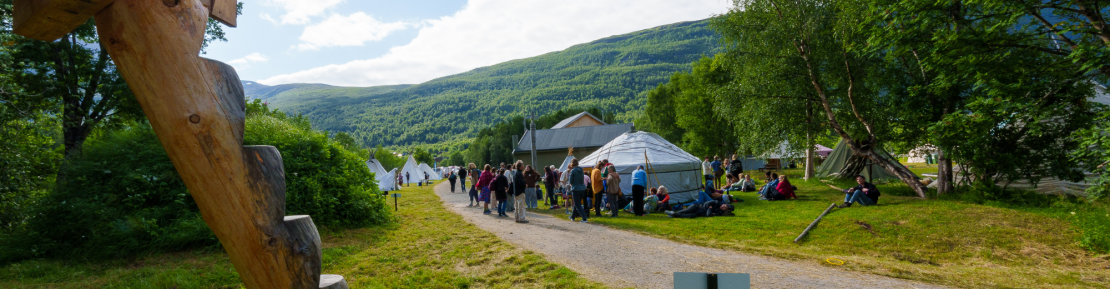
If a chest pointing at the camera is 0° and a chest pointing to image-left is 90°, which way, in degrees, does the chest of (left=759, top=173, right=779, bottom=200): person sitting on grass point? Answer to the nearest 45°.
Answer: approximately 90°

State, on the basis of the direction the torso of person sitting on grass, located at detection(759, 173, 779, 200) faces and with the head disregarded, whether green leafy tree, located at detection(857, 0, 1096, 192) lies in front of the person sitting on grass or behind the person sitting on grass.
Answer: behind

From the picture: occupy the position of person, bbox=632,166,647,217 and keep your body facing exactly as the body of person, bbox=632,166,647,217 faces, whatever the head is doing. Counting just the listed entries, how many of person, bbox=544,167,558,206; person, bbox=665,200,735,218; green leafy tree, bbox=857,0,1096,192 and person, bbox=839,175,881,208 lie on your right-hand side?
3

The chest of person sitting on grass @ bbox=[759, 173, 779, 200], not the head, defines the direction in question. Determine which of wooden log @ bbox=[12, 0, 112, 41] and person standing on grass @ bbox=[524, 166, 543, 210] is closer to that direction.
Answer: the person standing on grass

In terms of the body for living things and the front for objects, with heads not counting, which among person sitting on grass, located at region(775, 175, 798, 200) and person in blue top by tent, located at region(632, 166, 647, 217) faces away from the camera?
the person in blue top by tent

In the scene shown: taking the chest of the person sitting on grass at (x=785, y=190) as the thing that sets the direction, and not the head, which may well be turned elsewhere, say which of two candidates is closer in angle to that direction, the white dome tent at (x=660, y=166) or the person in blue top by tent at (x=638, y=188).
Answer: the person in blue top by tent

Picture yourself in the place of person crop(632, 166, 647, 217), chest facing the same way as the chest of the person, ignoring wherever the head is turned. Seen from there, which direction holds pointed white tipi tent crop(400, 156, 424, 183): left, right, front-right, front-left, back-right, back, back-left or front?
front-left

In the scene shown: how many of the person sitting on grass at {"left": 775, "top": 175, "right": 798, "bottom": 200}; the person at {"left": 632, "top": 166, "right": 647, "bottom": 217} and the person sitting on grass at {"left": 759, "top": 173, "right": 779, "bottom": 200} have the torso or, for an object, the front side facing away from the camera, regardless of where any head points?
1

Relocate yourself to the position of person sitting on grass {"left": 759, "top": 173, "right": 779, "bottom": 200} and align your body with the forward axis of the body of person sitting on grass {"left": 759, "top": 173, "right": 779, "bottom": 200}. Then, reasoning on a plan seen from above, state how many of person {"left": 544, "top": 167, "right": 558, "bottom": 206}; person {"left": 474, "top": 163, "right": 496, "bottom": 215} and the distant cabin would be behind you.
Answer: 0

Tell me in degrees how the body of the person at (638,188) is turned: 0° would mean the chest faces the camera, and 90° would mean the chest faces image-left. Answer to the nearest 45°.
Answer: approximately 180°

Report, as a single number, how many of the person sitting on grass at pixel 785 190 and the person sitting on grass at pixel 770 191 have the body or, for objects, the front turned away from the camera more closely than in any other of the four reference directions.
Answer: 0

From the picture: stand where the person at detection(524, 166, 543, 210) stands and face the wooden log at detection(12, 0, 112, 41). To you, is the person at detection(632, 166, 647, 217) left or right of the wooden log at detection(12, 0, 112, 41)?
left
